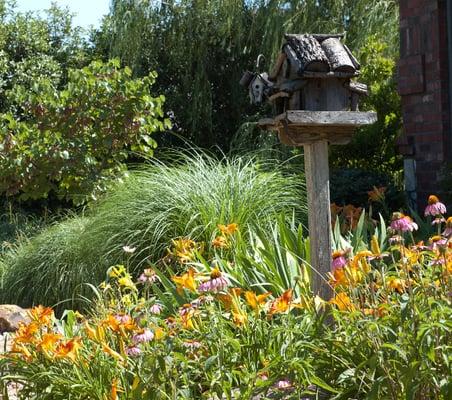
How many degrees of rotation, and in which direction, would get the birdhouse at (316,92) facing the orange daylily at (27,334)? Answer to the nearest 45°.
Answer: approximately 45° to its right

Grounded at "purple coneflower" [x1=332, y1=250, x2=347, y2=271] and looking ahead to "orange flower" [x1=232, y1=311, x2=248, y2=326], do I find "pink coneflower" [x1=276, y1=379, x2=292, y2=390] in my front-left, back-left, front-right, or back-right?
front-left

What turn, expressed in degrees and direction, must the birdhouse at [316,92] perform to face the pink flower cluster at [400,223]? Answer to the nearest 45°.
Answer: approximately 90° to its left

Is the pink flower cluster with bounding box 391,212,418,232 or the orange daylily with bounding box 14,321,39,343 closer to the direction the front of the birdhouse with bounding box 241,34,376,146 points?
the orange daylily

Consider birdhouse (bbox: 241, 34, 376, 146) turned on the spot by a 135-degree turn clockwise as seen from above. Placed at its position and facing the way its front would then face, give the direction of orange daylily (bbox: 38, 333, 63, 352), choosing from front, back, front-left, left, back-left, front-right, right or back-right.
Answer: left

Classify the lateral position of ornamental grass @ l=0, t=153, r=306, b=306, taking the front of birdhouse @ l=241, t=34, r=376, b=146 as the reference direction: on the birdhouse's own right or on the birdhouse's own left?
on the birdhouse's own right

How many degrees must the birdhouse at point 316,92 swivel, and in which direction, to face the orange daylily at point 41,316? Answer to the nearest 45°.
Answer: approximately 45° to its right
